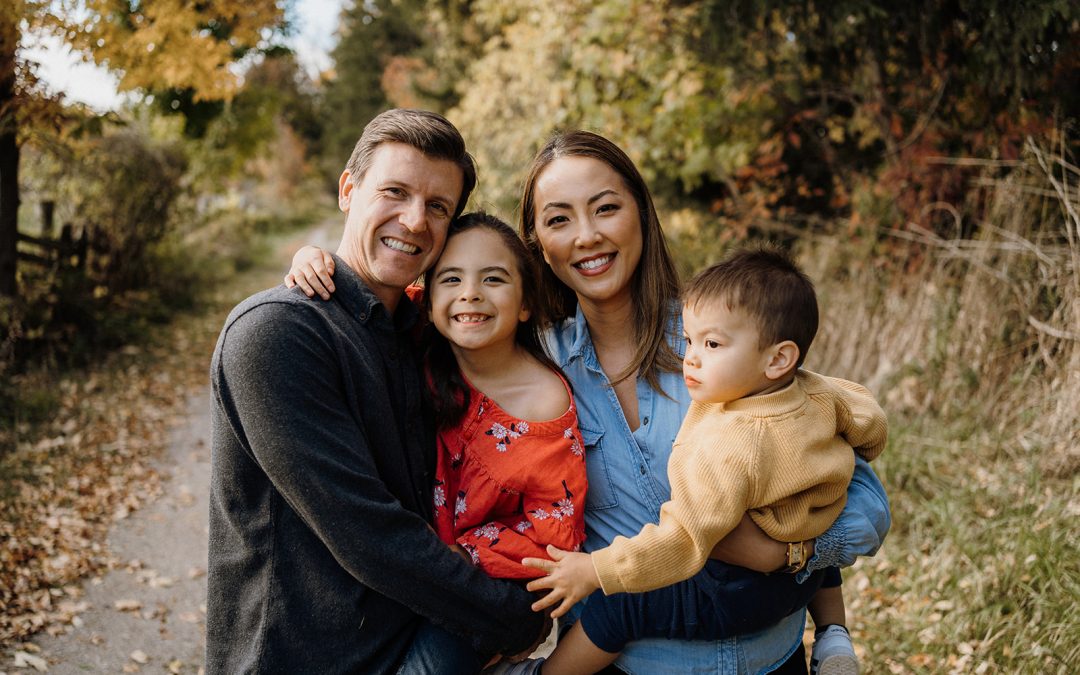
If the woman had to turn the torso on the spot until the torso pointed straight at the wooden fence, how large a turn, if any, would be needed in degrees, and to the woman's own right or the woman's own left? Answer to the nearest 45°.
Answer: approximately 135° to the woman's own right

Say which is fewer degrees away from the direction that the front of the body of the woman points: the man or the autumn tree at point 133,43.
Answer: the man

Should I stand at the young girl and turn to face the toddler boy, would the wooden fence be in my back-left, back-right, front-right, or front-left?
back-left

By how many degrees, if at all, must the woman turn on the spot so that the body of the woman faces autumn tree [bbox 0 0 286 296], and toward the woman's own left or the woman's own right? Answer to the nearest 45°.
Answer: approximately 135° to the woman's own right

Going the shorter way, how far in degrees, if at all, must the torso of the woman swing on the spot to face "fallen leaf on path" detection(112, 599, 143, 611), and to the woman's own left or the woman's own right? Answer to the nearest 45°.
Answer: approximately 135° to the woman's own right

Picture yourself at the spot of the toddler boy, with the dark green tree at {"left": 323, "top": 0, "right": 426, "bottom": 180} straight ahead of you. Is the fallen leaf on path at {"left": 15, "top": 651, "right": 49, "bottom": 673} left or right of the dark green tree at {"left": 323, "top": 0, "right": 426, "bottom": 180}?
left

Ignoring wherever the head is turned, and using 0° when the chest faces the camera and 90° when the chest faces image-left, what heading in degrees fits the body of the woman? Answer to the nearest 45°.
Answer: approximately 0°

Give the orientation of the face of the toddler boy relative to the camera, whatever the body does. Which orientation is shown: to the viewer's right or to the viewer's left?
to the viewer's left

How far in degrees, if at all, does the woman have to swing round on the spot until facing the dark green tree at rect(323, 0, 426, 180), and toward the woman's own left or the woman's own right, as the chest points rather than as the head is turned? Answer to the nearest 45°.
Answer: approximately 180°
